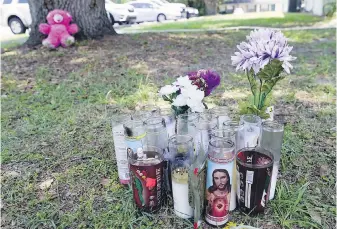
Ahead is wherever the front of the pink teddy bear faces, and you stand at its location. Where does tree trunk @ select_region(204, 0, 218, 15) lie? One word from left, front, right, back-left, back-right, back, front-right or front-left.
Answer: back-left

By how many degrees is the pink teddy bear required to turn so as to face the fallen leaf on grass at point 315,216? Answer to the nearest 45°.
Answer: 0° — it already faces it

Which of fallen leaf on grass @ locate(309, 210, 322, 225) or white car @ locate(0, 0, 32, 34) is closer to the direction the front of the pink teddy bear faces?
the fallen leaf on grass

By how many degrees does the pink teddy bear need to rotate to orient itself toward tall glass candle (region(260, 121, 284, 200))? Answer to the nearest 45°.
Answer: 0° — it already faces it

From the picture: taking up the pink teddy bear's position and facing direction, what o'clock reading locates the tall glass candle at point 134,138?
The tall glass candle is roughly at 12 o'clock from the pink teddy bear.

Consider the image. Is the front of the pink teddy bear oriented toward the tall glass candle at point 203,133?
yes

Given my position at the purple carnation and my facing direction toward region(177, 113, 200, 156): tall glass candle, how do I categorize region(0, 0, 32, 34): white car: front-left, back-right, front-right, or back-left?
back-right

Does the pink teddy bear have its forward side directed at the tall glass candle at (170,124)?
yes

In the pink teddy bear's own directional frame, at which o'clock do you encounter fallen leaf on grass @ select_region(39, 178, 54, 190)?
The fallen leaf on grass is roughly at 12 o'clock from the pink teddy bear.

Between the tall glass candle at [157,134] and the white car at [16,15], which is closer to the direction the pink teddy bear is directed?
the tall glass candle

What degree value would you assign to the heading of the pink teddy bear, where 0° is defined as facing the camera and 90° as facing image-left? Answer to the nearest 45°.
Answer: approximately 0°

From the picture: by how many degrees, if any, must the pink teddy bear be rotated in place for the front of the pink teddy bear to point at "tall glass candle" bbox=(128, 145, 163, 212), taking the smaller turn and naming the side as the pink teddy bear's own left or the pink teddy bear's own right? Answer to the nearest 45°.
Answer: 0° — it already faces it
